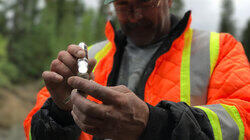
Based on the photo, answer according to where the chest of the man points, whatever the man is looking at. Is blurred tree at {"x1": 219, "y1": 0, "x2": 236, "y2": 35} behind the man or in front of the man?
behind

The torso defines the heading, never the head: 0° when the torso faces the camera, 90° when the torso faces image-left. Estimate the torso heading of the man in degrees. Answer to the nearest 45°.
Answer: approximately 45°

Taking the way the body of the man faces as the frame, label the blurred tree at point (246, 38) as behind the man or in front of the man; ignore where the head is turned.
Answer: behind

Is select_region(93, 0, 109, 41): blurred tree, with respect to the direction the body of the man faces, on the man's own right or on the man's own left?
on the man's own right
